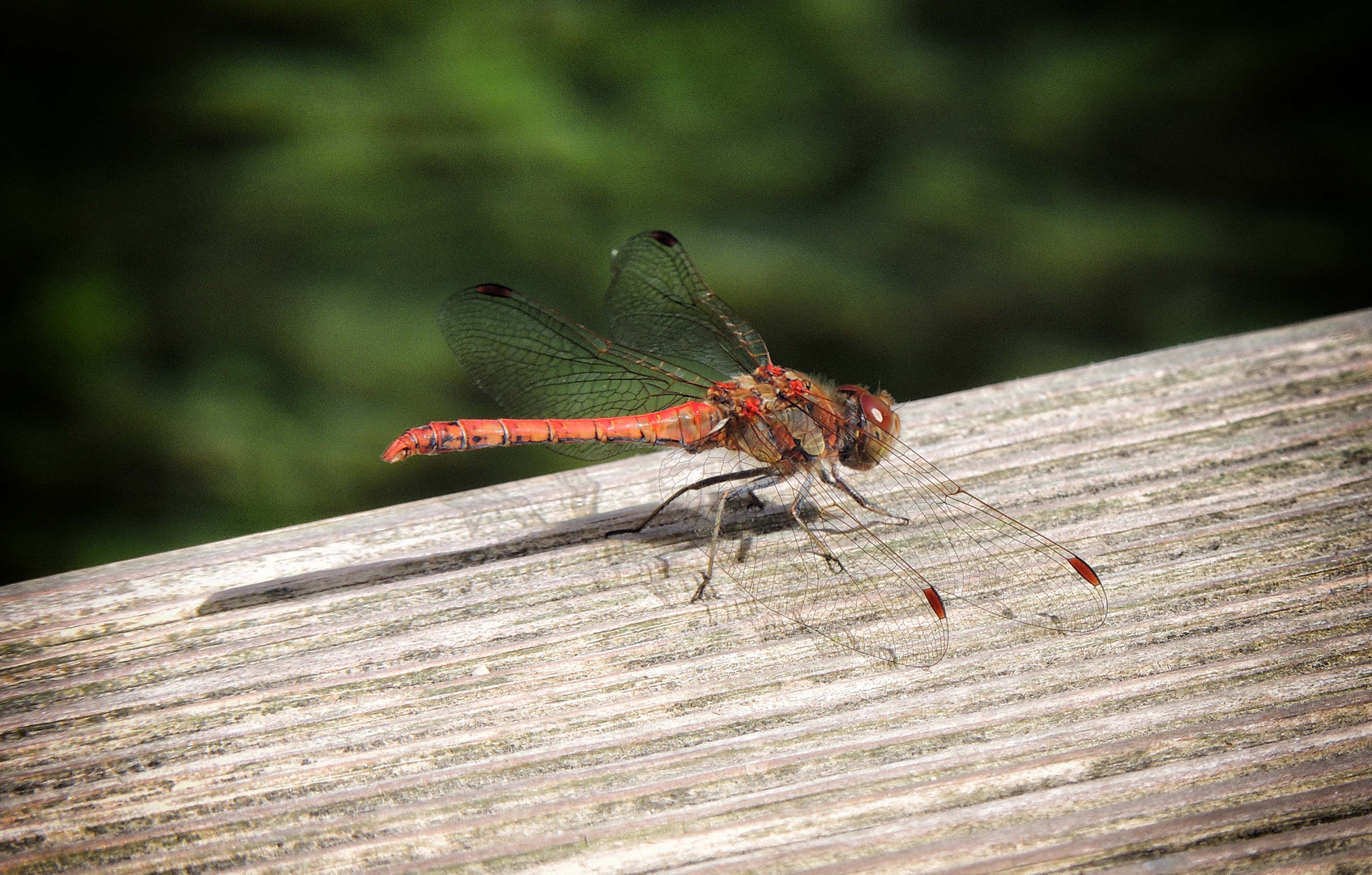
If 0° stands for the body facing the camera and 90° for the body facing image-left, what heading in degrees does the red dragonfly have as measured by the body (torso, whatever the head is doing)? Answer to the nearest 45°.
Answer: approximately 270°
